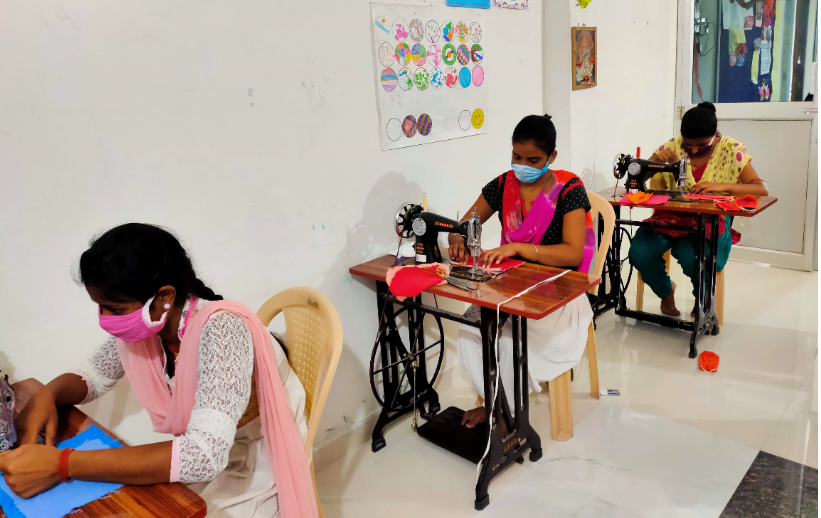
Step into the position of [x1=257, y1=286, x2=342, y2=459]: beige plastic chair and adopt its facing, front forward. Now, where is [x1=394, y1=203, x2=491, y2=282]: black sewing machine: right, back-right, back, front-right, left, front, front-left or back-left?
back

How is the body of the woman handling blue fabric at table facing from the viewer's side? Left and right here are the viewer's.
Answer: facing the viewer and to the left of the viewer

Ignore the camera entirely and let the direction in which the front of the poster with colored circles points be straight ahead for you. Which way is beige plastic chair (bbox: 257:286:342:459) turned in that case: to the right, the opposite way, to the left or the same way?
to the right

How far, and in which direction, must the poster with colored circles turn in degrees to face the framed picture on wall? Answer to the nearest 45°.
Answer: approximately 90° to its left

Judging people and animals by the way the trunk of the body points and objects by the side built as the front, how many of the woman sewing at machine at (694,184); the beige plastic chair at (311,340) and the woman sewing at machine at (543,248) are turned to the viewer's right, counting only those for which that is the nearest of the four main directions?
0

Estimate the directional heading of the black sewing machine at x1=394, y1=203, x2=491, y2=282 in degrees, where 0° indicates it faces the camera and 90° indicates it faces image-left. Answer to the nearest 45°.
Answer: approximately 225°

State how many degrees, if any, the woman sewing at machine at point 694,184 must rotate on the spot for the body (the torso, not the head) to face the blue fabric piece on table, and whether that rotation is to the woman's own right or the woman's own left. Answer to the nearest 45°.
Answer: approximately 45° to the woman's own left

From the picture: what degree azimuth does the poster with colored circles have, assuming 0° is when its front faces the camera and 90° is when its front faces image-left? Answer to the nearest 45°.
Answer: approximately 315°

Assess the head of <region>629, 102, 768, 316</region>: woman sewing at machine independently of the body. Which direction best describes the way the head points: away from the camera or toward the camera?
toward the camera

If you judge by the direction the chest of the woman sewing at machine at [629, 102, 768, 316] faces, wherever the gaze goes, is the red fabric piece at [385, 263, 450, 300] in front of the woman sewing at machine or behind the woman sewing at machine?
in front

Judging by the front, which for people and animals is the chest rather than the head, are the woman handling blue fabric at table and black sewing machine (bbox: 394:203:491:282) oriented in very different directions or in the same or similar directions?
very different directions

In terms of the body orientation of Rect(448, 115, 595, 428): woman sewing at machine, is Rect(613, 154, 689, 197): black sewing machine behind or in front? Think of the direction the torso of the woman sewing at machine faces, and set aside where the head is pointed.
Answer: behind

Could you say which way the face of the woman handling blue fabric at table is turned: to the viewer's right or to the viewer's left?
to the viewer's left

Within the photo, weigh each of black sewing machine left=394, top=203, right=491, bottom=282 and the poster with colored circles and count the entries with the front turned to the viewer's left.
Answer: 0

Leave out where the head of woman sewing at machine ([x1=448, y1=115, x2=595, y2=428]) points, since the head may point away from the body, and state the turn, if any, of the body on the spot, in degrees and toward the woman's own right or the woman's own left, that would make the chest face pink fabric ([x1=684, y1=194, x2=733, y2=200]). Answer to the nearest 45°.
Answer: approximately 180°

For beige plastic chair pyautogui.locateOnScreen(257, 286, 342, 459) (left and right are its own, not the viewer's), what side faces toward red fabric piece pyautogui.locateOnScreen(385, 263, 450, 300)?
back

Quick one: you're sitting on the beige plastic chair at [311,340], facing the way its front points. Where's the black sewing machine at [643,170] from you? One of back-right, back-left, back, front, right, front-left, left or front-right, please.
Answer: back

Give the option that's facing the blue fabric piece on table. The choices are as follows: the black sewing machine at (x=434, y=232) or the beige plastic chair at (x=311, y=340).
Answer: the beige plastic chair
